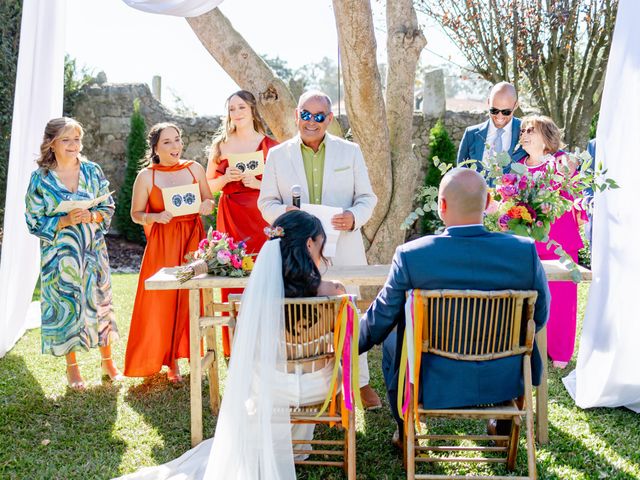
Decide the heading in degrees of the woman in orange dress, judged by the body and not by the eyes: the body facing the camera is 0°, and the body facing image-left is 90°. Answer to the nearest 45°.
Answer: approximately 315°

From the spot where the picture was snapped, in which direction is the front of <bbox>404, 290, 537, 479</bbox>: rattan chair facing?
facing away from the viewer

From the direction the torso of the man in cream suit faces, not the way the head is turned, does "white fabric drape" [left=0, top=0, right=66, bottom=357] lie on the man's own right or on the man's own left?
on the man's own right

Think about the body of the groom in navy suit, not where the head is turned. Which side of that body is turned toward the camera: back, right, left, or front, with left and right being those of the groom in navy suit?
back

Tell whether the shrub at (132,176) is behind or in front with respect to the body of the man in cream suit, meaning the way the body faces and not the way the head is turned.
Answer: behind

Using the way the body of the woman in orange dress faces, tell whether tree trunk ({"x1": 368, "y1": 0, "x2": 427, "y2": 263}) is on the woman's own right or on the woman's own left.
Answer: on the woman's own left

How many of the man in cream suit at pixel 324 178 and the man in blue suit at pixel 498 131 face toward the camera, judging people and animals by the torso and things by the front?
2

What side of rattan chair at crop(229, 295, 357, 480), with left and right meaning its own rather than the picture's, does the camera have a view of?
back

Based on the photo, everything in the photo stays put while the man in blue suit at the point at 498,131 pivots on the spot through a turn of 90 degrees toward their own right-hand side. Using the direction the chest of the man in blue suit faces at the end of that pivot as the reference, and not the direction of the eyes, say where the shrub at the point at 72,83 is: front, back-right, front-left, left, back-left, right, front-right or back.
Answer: front-right

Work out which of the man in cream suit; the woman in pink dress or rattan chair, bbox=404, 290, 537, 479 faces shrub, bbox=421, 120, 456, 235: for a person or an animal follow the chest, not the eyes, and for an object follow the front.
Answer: the rattan chair
